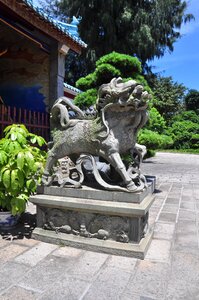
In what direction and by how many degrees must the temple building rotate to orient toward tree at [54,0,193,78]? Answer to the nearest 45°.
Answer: approximately 90° to its left

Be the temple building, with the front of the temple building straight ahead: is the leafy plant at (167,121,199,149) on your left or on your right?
on your left

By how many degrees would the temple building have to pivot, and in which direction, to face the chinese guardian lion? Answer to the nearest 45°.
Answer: approximately 45° to its right

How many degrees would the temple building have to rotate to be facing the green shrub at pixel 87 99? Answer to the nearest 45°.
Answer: approximately 45° to its left

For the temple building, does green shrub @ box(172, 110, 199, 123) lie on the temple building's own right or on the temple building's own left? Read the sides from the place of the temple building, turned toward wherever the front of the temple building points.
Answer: on the temple building's own left

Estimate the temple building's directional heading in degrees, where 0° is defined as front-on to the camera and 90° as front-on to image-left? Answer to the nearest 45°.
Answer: approximately 315°

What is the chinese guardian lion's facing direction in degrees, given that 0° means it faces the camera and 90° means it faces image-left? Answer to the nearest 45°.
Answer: approximately 315°
